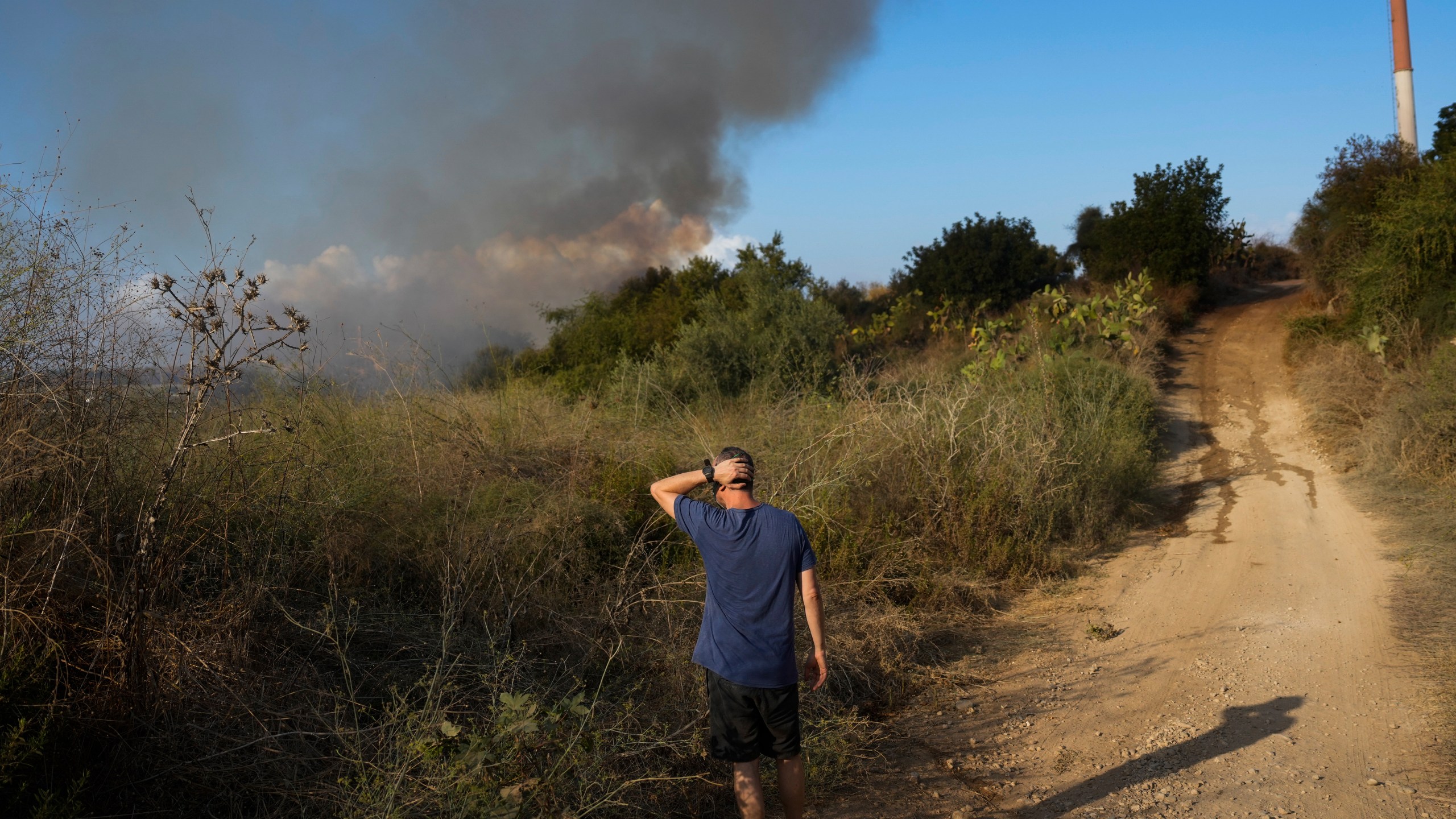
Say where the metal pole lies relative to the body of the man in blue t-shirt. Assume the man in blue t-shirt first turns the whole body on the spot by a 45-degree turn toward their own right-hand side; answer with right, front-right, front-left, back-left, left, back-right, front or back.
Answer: front

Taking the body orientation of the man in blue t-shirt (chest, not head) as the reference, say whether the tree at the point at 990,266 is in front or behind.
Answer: in front

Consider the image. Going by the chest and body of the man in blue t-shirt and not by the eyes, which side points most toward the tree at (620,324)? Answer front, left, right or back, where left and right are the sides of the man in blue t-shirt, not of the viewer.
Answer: front

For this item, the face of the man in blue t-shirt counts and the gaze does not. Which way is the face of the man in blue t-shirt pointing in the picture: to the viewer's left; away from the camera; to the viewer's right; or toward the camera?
away from the camera

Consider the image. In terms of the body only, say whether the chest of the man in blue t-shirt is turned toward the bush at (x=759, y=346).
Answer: yes

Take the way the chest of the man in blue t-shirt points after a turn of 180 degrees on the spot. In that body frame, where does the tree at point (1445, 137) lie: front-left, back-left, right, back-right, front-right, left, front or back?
back-left

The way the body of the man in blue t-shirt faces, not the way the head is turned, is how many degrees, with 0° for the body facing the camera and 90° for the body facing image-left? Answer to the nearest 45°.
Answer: approximately 180°

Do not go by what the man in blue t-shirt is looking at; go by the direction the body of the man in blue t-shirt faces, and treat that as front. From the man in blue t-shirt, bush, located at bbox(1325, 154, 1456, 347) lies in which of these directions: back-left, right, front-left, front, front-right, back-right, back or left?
front-right
